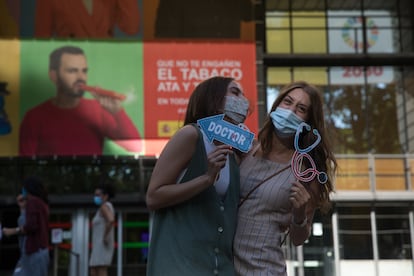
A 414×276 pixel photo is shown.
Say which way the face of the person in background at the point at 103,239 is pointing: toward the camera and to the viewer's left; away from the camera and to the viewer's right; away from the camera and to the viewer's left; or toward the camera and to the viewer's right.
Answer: toward the camera and to the viewer's left

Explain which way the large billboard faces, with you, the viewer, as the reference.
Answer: facing the viewer

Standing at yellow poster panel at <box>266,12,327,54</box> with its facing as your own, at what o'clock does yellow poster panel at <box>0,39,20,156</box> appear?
yellow poster panel at <box>0,39,20,156</box> is roughly at 2 o'clock from yellow poster panel at <box>266,12,327,54</box>.

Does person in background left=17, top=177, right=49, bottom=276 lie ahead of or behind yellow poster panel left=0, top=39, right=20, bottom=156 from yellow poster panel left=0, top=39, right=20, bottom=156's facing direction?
ahead

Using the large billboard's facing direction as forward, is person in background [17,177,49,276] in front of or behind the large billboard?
in front

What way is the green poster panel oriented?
toward the camera

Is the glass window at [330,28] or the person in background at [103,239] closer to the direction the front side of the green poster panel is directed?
the person in background

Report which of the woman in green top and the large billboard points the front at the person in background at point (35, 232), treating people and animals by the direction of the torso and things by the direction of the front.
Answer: the large billboard
